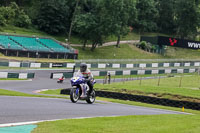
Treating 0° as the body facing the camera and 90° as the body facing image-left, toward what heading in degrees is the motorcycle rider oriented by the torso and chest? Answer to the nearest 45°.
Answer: approximately 45°

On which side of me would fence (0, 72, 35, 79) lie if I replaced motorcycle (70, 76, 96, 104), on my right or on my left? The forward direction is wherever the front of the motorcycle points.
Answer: on my right

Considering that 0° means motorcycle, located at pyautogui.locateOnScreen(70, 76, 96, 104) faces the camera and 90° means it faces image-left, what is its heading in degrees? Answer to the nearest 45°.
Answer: approximately 45°

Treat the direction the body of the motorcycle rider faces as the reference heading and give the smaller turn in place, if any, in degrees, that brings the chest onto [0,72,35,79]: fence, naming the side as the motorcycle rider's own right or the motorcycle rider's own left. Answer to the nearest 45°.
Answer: approximately 135° to the motorcycle rider's own right
